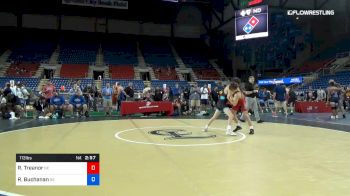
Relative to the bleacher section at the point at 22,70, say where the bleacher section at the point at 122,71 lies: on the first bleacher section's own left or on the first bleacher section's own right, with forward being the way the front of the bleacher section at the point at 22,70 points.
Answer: on the first bleacher section's own left

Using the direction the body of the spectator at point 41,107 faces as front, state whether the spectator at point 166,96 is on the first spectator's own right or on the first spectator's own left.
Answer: on the first spectator's own left

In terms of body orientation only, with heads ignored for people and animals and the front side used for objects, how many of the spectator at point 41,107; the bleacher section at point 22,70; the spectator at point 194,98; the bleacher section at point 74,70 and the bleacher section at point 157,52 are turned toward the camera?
5

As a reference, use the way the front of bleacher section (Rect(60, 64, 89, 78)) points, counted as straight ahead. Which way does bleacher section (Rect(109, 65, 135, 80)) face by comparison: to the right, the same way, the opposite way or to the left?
the same way

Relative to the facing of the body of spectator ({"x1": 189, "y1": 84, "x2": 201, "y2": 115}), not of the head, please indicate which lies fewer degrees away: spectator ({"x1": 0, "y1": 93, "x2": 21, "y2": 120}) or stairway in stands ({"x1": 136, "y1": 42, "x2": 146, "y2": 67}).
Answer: the spectator

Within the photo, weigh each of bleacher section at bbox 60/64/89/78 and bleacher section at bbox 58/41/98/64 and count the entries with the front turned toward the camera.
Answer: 2

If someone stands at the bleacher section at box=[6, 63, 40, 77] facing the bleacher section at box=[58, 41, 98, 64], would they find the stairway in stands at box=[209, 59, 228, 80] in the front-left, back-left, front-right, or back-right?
front-right

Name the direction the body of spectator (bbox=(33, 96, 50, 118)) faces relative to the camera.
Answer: toward the camera

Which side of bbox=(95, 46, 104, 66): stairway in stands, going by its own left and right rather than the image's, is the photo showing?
front

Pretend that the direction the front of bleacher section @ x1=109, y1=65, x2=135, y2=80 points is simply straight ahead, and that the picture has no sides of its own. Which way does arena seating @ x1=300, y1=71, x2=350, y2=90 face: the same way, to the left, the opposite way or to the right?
to the right

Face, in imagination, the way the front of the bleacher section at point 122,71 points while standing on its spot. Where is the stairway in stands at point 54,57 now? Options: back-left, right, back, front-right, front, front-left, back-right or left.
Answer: right

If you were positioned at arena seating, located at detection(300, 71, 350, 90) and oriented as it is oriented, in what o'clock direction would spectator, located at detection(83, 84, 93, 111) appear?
The spectator is roughly at 12 o'clock from the arena seating.

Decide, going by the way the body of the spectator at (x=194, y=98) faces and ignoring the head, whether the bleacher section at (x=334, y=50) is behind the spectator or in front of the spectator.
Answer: behind

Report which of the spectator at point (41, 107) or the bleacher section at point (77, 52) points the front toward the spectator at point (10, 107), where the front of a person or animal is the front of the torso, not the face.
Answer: the bleacher section

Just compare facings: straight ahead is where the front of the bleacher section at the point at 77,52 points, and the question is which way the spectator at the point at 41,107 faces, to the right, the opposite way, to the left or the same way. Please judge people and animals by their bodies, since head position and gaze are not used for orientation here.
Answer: the same way

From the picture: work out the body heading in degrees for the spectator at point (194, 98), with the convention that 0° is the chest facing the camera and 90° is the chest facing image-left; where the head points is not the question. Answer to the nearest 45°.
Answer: approximately 0°

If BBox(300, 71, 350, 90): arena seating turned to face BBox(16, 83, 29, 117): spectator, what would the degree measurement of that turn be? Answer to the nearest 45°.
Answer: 0° — it already faces them
